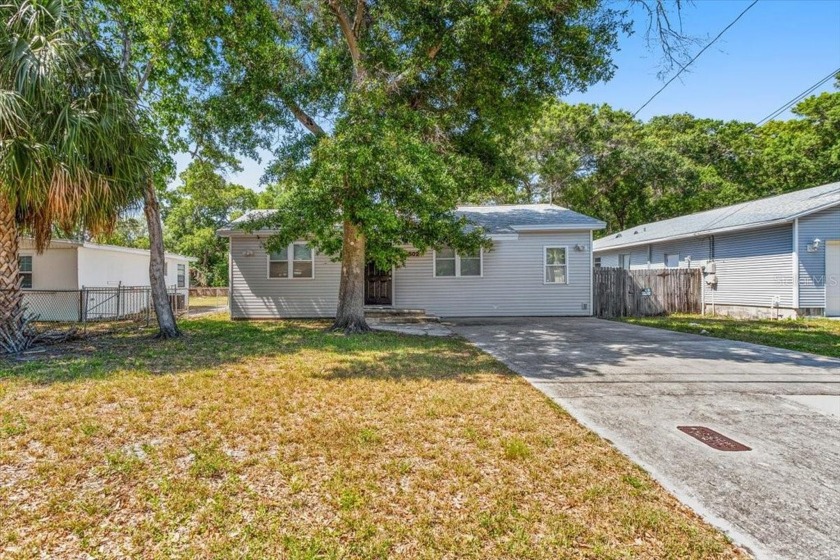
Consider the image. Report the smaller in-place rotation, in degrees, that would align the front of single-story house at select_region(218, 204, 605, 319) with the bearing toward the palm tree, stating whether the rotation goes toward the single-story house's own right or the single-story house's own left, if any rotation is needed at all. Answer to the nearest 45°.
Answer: approximately 45° to the single-story house's own right

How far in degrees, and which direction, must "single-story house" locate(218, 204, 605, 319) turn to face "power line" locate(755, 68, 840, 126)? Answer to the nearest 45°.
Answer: approximately 90° to its left

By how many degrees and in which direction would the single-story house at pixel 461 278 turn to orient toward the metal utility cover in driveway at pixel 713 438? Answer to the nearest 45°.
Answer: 0° — it already faces it

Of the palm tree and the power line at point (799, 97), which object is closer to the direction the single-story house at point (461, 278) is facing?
the palm tree

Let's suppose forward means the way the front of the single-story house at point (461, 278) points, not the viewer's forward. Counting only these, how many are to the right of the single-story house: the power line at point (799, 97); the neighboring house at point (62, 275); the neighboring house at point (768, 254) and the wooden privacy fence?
1

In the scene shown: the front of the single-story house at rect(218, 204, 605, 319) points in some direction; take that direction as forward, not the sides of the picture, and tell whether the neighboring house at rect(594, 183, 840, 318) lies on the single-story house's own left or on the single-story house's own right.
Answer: on the single-story house's own left

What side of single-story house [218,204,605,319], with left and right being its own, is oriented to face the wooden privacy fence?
left

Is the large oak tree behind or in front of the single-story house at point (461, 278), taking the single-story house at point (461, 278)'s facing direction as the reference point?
in front

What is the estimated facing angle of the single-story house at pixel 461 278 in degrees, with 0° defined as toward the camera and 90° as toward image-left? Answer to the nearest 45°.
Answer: approximately 0°
